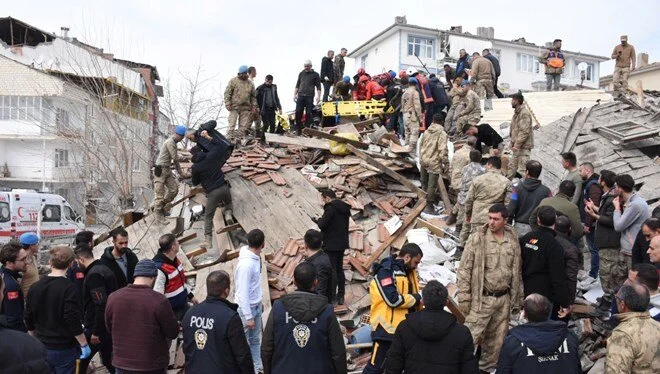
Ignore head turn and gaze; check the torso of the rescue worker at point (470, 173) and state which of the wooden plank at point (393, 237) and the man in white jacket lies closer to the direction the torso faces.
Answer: the wooden plank

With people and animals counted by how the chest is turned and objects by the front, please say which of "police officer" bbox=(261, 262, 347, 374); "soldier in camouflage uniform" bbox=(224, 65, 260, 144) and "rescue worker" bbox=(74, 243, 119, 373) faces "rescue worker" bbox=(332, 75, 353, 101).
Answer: the police officer

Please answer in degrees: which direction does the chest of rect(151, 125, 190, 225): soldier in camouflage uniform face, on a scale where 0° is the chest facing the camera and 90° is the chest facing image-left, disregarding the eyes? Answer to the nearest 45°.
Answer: approximately 270°

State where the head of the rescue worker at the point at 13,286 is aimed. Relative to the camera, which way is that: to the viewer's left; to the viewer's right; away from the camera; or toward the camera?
to the viewer's right

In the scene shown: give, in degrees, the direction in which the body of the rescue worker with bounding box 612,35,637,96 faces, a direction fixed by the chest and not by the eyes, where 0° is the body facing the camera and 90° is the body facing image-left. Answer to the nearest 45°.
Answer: approximately 0°

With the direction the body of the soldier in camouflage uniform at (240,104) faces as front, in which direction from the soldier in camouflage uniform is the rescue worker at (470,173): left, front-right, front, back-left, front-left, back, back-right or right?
front-left

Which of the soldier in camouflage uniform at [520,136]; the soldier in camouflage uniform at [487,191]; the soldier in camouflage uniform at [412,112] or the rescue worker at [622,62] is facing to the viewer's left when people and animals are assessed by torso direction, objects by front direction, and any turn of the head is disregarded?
the soldier in camouflage uniform at [520,136]

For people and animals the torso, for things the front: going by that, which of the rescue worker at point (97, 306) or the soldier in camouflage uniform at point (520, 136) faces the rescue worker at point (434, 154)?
the soldier in camouflage uniform
